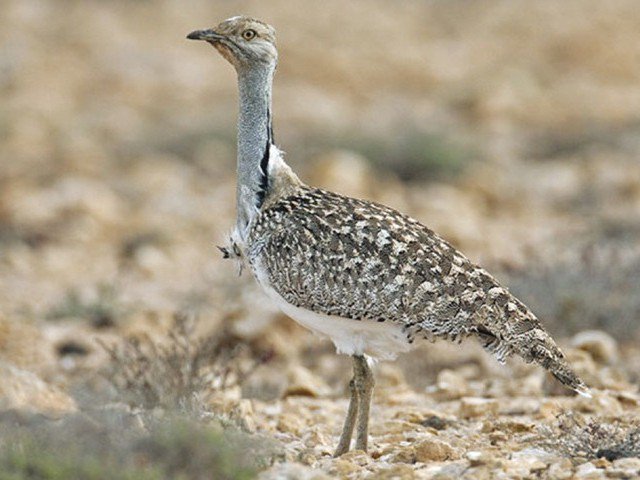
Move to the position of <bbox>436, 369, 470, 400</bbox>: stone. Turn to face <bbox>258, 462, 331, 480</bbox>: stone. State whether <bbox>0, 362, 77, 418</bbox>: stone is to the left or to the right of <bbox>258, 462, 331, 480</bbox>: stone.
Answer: right

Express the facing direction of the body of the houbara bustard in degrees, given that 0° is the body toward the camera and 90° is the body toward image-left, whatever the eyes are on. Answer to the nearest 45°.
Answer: approximately 90°

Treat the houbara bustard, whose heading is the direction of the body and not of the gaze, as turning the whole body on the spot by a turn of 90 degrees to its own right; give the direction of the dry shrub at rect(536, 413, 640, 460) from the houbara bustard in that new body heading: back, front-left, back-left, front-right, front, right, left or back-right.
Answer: right

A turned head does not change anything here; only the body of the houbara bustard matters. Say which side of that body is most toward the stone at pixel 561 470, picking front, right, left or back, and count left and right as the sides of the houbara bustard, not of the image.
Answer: back

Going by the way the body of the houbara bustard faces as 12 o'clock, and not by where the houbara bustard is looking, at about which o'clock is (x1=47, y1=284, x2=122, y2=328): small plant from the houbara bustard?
The small plant is roughly at 2 o'clock from the houbara bustard.
